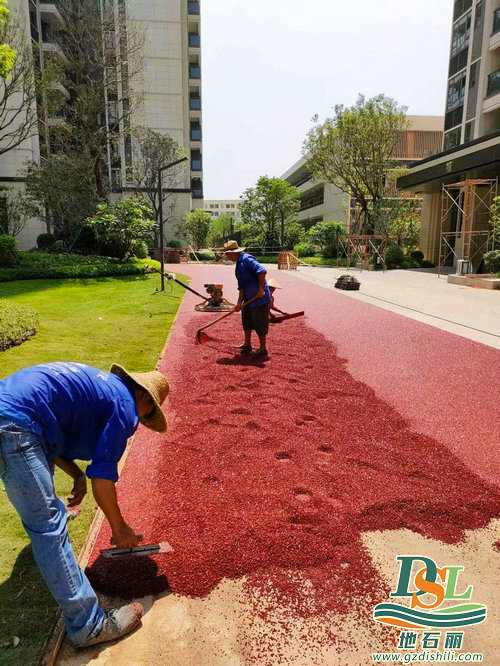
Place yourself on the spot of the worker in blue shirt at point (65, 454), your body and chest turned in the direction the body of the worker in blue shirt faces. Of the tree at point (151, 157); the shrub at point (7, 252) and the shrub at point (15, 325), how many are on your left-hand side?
3

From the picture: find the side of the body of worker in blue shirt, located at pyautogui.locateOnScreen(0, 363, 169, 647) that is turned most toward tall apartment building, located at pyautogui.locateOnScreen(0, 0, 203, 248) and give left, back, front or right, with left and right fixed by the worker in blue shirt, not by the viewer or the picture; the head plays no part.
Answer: left

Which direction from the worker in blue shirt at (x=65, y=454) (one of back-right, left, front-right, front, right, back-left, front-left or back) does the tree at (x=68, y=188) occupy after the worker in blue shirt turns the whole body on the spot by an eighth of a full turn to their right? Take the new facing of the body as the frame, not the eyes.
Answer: back-left

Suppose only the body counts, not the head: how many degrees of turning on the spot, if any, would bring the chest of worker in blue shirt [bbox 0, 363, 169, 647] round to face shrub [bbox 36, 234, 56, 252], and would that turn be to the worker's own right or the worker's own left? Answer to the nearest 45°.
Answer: approximately 90° to the worker's own left

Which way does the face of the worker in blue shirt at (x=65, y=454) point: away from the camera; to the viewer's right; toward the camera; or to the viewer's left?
to the viewer's right

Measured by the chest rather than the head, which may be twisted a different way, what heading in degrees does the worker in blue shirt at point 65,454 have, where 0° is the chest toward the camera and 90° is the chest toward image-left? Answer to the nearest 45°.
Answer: approximately 270°

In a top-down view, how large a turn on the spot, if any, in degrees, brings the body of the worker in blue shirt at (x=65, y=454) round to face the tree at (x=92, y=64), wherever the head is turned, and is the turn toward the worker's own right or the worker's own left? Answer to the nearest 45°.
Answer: approximately 90° to the worker's own left

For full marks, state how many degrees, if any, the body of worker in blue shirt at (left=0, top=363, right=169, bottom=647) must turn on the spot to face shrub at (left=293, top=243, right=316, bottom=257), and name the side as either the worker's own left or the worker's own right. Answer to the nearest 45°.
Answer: approximately 45° to the worker's own left

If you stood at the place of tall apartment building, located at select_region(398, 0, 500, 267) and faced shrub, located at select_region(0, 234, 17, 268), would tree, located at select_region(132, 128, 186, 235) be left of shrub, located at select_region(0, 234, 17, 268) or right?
right

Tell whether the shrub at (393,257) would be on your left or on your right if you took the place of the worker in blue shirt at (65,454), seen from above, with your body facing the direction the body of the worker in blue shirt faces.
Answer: on your left

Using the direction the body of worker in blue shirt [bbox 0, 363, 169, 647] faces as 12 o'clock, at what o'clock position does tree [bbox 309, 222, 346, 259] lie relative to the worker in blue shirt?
The tree is roughly at 10 o'clock from the worker in blue shirt.

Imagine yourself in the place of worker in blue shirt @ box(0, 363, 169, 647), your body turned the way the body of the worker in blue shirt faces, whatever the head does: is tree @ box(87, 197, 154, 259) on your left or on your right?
on your left

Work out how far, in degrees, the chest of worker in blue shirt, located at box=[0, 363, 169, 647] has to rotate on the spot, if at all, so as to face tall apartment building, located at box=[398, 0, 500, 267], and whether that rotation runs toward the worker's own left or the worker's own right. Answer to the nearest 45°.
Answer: approximately 45° to the worker's own left
